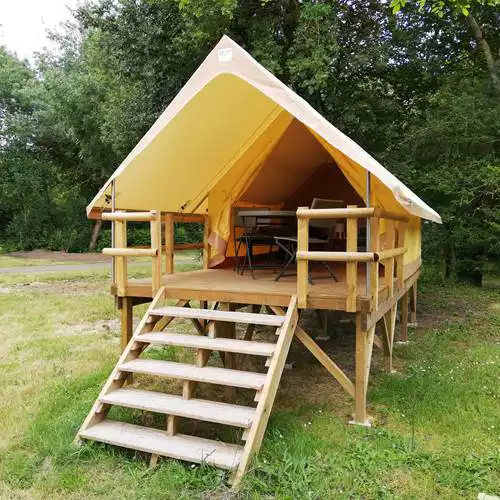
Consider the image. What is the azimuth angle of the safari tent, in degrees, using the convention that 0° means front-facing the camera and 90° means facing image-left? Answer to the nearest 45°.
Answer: approximately 45°
